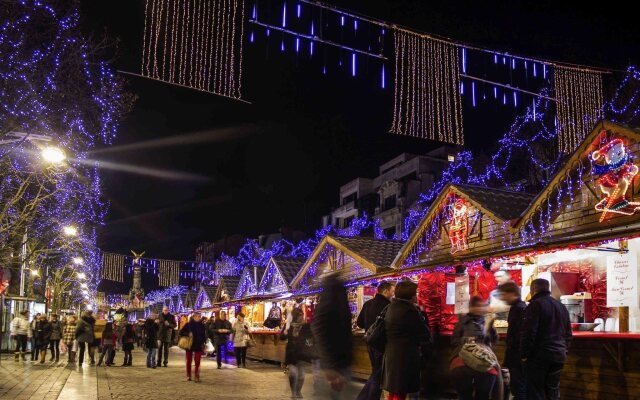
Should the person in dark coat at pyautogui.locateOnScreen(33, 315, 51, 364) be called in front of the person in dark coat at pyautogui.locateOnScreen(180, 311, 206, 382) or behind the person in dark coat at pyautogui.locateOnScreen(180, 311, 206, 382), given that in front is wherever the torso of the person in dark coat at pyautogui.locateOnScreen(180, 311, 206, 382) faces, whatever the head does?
behind

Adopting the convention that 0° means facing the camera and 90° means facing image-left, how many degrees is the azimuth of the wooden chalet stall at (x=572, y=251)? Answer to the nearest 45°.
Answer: approximately 45°

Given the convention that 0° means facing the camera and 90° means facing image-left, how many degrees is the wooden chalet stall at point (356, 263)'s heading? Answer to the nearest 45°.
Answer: approximately 45°

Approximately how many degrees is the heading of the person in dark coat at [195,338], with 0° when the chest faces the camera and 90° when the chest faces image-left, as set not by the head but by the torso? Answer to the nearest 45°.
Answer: approximately 0°

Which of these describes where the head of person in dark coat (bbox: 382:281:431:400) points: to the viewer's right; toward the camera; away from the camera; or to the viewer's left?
away from the camera

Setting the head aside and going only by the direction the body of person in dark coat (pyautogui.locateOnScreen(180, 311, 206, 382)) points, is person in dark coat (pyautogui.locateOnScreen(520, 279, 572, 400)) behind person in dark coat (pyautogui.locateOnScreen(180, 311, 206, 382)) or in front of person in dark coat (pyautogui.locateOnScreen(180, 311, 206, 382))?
in front

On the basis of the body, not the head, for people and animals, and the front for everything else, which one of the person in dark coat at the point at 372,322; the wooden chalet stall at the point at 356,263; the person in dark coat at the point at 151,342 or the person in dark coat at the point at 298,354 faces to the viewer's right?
the person in dark coat at the point at 372,322
